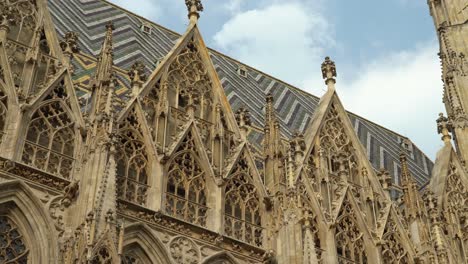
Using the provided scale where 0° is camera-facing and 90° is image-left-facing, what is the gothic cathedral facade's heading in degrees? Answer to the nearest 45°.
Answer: approximately 315°
